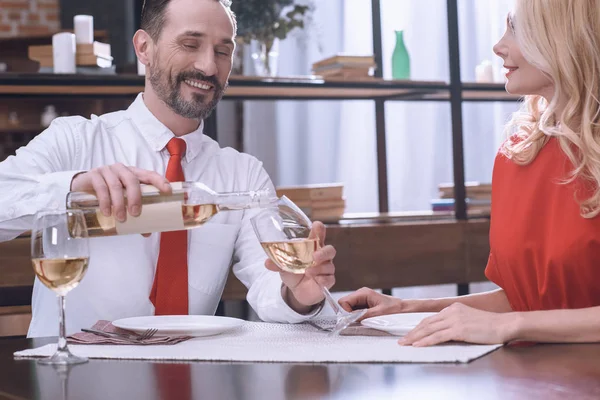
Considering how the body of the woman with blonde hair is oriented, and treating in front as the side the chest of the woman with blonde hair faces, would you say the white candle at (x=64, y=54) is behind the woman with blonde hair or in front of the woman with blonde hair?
in front

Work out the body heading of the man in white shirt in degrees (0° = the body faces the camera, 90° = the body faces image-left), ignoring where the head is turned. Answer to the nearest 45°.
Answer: approximately 315°

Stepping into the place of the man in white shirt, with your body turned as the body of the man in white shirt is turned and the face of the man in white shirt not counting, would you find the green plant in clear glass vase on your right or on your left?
on your left

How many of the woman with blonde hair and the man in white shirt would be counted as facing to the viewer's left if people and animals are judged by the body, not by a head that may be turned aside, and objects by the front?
1

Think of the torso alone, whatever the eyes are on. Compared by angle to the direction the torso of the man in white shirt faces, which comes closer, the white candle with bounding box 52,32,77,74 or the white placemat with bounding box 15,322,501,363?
the white placemat

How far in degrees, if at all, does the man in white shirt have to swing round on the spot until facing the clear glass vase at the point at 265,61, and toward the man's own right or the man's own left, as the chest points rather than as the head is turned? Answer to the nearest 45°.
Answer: approximately 135° to the man's own left

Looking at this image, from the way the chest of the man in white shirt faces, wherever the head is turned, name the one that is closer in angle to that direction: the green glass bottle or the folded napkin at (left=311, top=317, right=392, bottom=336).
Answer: the folded napkin

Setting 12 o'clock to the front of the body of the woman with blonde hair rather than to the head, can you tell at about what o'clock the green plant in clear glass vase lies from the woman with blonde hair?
The green plant in clear glass vase is roughly at 2 o'clock from the woman with blonde hair.

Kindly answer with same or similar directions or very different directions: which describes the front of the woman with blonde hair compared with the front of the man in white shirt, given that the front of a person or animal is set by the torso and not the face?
very different directions

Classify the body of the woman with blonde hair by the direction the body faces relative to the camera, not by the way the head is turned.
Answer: to the viewer's left

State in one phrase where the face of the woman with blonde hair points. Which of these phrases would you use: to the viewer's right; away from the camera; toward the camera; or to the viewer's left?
to the viewer's left
